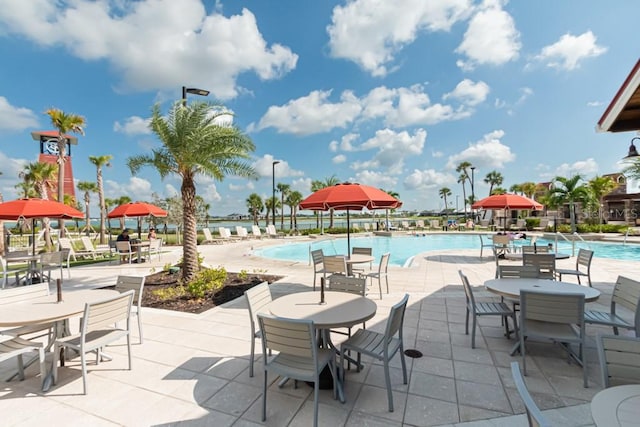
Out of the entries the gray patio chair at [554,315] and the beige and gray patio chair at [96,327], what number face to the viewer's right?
0

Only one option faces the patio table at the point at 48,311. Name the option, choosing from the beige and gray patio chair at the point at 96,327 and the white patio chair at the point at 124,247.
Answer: the beige and gray patio chair at the point at 96,327

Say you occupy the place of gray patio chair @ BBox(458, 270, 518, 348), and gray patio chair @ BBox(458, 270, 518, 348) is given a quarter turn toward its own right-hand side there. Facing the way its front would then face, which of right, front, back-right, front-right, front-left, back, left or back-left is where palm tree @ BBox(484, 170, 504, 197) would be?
back

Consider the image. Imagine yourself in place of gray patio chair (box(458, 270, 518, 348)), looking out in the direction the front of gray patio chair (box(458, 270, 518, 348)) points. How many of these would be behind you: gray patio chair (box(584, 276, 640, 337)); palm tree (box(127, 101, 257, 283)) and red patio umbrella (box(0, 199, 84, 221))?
2

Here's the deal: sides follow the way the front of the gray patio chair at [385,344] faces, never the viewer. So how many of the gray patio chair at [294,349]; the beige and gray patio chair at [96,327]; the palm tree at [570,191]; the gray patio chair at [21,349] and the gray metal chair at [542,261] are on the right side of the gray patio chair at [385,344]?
2

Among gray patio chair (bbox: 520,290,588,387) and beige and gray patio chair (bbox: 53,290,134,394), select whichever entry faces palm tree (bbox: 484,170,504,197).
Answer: gray patio chair (bbox: 520,290,588,387)

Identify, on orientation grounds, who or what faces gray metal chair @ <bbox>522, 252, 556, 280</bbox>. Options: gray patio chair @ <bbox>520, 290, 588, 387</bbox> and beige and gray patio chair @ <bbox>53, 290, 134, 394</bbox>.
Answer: gray patio chair @ <bbox>520, 290, 588, 387</bbox>

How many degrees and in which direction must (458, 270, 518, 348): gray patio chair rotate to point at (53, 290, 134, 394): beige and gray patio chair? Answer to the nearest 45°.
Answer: approximately 135° to its right

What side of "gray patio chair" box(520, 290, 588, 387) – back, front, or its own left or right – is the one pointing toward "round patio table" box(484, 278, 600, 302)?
front

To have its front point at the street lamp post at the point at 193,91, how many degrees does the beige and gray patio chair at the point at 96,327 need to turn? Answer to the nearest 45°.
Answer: approximately 90° to its right

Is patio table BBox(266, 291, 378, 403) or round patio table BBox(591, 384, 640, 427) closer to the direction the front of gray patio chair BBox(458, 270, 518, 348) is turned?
the round patio table

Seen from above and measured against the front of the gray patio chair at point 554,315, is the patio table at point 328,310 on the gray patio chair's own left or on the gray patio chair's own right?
on the gray patio chair's own left

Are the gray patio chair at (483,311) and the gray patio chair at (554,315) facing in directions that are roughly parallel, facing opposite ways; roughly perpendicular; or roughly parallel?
roughly perpendicular

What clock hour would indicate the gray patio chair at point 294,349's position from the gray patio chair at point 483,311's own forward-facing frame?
the gray patio chair at point 294,349 is roughly at 4 o'clock from the gray patio chair at point 483,311.

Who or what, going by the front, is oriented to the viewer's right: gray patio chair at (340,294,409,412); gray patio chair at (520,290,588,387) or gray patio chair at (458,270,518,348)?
gray patio chair at (458,270,518,348)

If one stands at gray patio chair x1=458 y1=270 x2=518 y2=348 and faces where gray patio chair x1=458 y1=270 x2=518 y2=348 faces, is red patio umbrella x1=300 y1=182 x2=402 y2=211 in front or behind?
behind

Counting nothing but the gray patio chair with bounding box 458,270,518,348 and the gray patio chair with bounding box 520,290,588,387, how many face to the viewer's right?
1

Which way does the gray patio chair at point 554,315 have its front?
away from the camera
